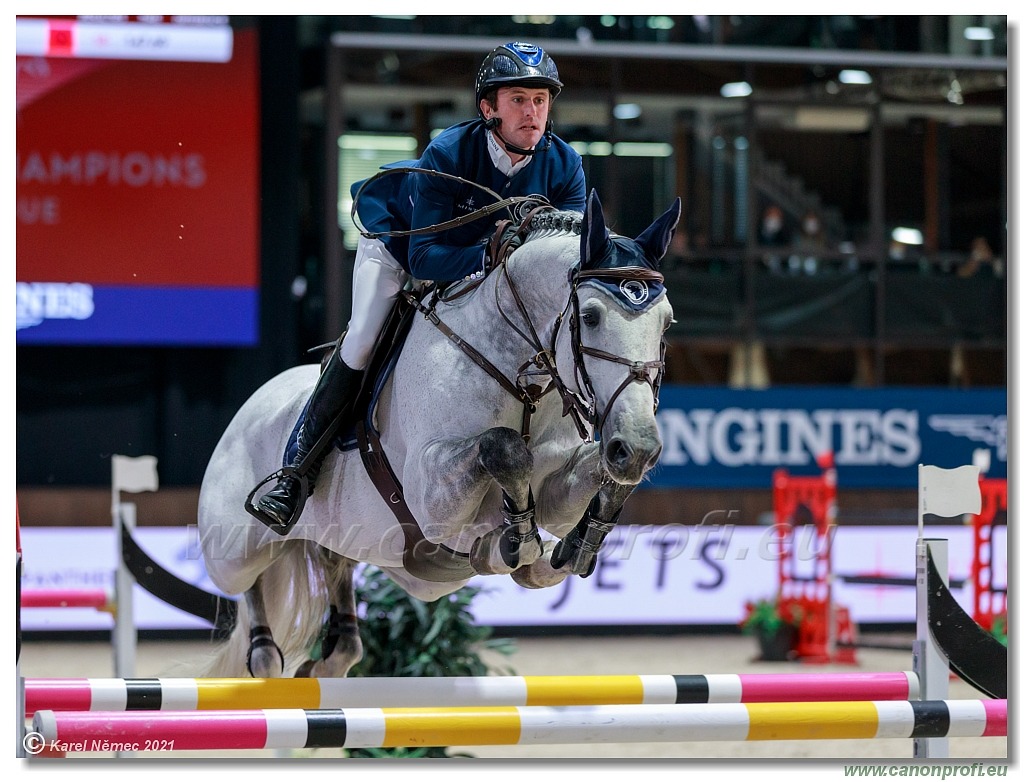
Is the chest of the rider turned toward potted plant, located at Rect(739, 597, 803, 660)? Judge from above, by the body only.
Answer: no

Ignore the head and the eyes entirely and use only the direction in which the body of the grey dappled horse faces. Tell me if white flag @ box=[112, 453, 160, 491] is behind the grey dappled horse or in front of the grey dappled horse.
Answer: behind

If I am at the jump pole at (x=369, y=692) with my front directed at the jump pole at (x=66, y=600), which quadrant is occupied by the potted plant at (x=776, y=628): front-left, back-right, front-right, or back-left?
front-right

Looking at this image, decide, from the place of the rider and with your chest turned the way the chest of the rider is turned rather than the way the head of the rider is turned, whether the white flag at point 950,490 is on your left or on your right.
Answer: on your left

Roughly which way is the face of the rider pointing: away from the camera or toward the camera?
toward the camera

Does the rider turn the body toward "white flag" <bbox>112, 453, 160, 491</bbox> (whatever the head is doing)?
no

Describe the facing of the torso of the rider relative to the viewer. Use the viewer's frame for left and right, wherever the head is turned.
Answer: facing the viewer and to the right of the viewer

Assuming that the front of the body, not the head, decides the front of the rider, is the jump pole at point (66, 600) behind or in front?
behind

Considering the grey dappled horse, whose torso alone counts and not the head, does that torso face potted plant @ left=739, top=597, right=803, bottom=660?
no
